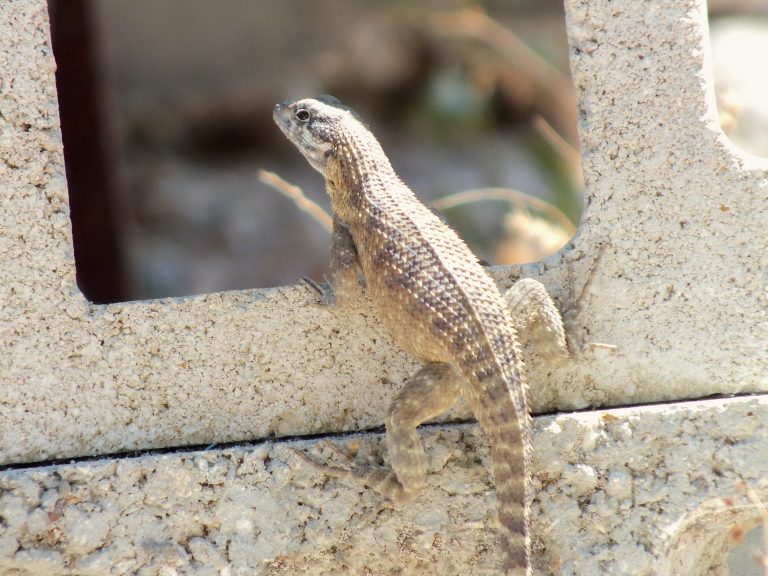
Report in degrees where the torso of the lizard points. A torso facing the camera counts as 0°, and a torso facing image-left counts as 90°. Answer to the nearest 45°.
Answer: approximately 135°
